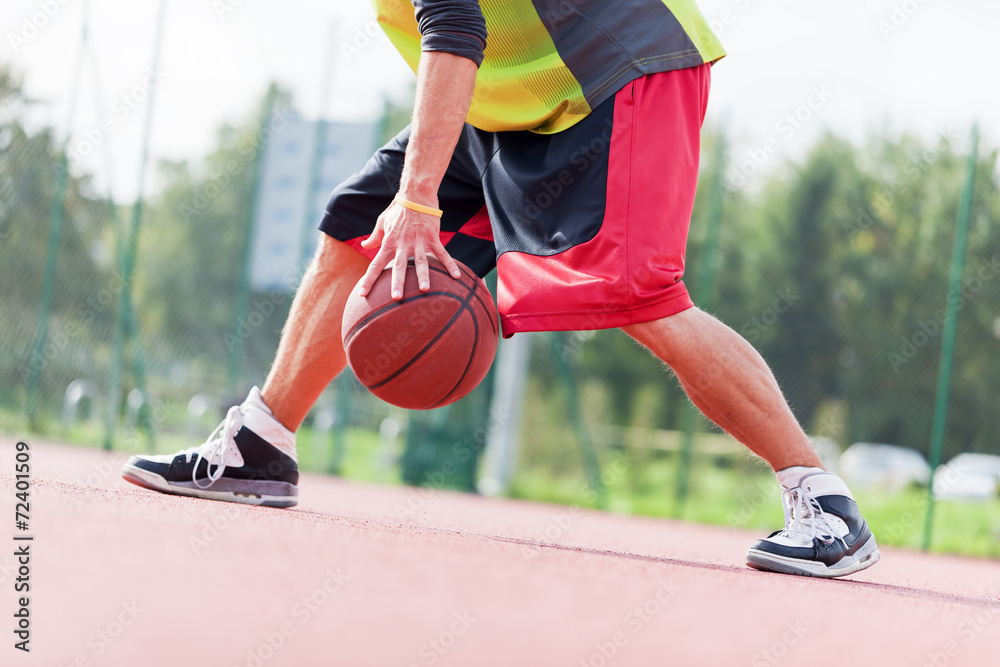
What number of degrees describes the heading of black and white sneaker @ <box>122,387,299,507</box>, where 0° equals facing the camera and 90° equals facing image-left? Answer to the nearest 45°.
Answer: approximately 90°

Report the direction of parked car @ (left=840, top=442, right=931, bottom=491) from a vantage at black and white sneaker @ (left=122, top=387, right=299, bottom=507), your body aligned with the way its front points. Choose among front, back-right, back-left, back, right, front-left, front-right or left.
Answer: back-right
